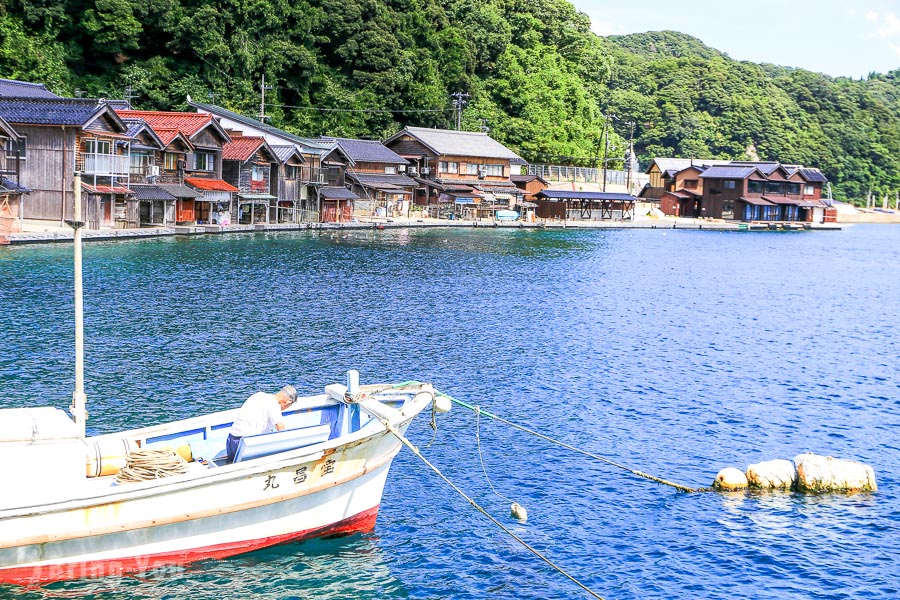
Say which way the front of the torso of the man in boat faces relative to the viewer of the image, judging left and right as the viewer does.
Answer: facing to the right of the viewer

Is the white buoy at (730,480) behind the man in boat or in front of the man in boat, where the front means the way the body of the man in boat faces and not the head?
in front

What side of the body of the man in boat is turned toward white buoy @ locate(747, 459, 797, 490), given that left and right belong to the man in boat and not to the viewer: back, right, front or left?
front

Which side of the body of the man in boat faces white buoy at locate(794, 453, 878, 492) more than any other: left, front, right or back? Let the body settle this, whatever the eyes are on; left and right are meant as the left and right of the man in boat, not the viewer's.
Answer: front
